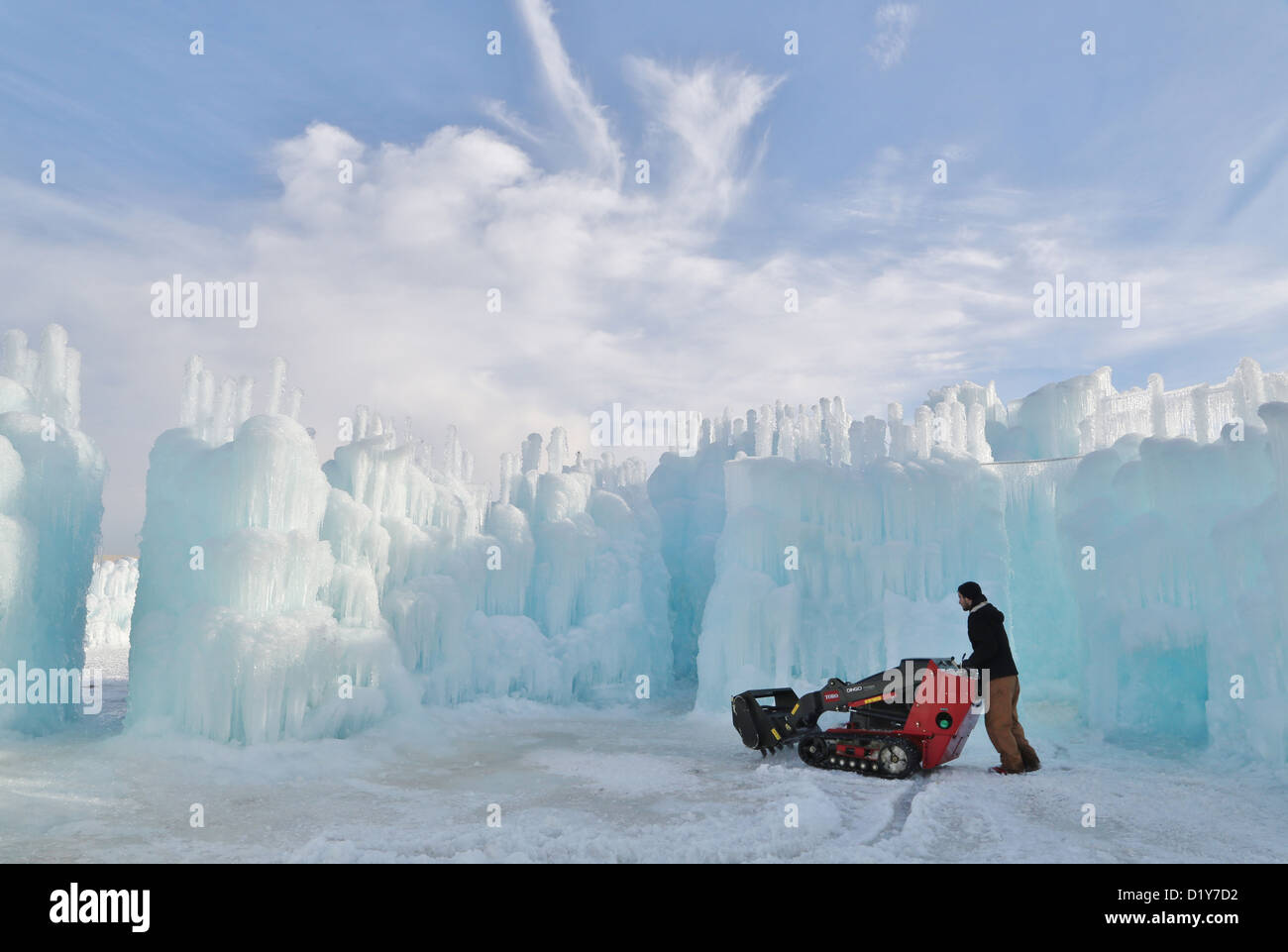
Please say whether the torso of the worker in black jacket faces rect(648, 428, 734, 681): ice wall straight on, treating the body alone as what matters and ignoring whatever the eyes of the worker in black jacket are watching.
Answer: no

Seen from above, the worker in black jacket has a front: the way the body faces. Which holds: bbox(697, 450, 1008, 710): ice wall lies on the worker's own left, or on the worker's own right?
on the worker's own right

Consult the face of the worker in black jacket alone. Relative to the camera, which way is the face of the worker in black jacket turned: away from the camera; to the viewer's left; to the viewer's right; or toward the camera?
to the viewer's left

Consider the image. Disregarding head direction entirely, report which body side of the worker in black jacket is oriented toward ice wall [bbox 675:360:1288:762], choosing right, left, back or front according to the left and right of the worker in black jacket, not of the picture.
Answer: right

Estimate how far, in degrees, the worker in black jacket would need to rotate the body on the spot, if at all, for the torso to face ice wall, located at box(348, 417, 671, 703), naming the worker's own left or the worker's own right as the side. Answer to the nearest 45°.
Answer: approximately 45° to the worker's own right

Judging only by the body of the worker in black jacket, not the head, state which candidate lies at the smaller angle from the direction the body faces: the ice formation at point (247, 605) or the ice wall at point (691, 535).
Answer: the ice formation

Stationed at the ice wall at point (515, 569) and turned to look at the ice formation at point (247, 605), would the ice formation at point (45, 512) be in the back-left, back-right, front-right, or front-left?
front-right

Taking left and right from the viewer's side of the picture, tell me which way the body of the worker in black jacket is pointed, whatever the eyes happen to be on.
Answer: facing to the left of the viewer

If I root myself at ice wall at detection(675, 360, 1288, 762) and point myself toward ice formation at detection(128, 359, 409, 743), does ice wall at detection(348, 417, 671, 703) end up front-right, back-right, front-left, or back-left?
front-right
